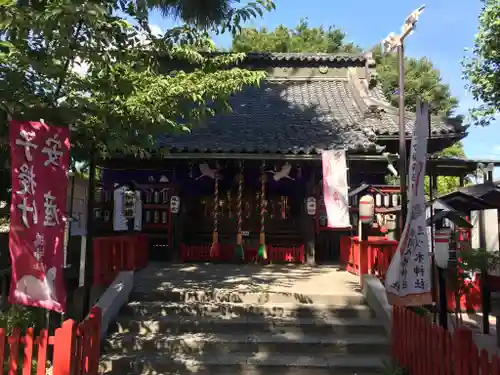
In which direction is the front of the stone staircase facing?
toward the camera

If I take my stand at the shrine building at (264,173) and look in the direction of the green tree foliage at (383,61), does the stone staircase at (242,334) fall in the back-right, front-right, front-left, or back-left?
back-right

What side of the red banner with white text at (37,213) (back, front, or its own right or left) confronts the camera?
front

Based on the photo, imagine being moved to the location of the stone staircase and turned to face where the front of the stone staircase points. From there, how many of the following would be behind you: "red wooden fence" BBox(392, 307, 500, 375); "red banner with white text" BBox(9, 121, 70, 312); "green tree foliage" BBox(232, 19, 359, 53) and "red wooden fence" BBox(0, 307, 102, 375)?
1

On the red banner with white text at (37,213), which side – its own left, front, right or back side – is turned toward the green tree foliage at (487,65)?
left

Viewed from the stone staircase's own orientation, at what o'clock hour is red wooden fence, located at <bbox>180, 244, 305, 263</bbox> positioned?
The red wooden fence is roughly at 6 o'clock from the stone staircase.

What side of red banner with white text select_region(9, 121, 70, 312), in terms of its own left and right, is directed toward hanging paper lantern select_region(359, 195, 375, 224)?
left

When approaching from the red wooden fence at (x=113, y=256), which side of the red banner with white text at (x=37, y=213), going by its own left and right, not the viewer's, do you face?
back

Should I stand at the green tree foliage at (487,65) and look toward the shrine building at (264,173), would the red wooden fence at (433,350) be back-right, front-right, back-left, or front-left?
front-left

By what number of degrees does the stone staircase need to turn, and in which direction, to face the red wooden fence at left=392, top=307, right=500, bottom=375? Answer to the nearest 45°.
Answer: approximately 45° to its left

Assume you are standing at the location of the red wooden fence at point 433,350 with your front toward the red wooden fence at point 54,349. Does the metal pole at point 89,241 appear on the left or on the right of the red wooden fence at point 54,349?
right

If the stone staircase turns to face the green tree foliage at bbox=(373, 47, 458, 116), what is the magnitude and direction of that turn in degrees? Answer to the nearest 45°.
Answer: approximately 135° to its left

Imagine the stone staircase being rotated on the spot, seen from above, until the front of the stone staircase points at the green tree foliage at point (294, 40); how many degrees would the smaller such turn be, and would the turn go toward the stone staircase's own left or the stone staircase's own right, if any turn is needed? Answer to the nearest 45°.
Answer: approximately 180°

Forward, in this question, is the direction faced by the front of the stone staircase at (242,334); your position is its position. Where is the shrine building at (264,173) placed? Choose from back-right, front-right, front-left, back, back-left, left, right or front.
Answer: back

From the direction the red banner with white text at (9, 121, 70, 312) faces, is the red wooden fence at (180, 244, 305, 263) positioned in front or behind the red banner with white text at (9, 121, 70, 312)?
behind

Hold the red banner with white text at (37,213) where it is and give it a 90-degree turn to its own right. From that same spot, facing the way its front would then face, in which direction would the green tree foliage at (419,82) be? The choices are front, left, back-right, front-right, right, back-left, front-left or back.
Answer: back-right

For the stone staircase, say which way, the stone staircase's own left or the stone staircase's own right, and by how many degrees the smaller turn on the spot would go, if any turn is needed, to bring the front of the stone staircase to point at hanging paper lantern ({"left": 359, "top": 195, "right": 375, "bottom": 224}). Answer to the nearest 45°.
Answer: approximately 135° to the stone staircase's own left

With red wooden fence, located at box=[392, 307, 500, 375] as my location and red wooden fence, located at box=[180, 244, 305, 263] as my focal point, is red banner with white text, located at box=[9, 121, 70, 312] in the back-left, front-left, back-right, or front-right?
front-left

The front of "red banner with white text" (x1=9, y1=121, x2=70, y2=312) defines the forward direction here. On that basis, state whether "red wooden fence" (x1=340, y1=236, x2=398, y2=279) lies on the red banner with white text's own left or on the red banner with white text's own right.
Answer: on the red banner with white text's own left

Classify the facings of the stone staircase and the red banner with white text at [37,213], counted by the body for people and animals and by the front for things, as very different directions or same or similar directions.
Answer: same or similar directions

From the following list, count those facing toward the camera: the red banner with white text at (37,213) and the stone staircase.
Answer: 2
